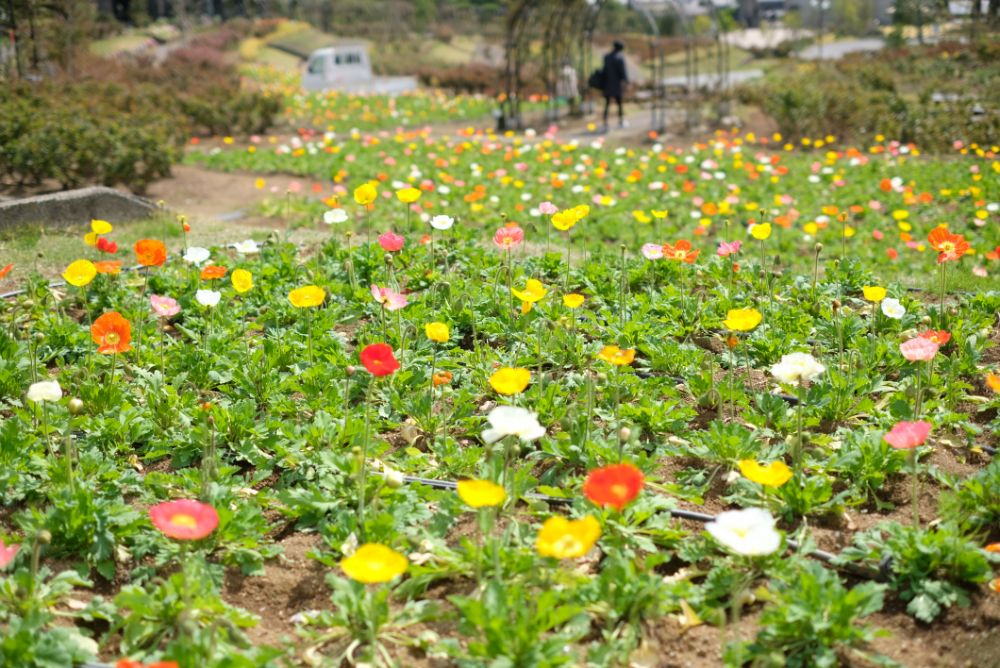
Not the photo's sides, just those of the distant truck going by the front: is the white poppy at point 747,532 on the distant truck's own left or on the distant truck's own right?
on the distant truck's own left

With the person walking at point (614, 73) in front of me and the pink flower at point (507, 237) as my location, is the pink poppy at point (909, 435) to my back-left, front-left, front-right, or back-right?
back-right

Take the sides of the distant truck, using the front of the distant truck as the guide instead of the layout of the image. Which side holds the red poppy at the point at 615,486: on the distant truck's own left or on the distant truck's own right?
on the distant truck's own left

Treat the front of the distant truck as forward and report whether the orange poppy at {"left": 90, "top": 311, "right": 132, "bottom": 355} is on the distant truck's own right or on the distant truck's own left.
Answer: on the distant truck's own left

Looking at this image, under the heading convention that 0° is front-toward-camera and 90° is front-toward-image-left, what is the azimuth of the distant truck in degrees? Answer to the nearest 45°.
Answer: approximately 90°

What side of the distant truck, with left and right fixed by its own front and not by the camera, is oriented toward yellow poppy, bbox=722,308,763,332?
left

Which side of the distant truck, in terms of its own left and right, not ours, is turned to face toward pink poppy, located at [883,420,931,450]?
left

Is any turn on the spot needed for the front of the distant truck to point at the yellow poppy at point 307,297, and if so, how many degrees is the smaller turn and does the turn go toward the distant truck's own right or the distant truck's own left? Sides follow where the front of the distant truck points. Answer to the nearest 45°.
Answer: approximately 90° to the distant truck's own left

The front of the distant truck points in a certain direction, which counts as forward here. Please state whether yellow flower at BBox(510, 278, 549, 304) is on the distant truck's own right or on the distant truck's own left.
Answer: on the distant truck's own left

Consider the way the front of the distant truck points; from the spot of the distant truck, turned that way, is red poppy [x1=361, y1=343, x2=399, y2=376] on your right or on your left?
on your left
